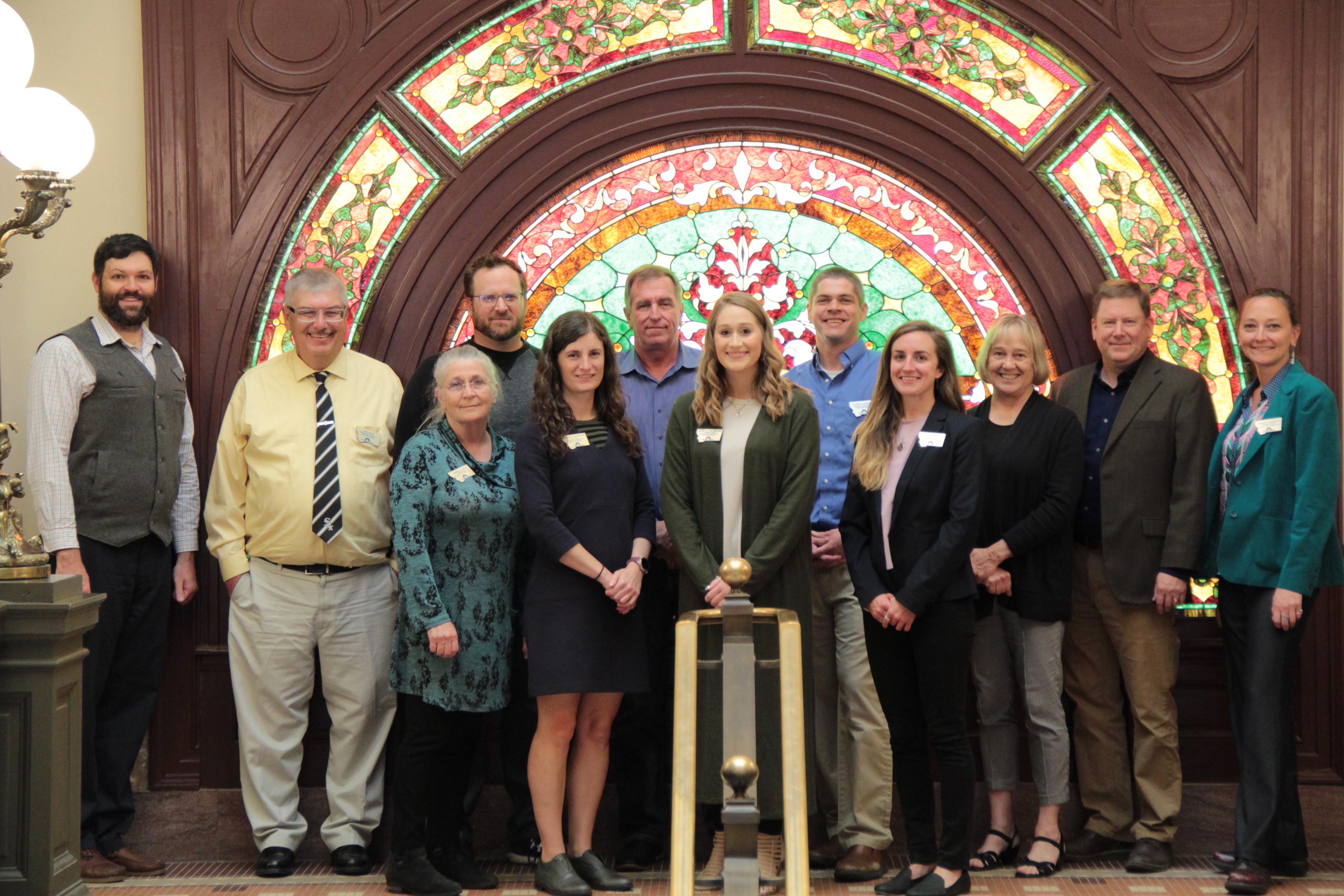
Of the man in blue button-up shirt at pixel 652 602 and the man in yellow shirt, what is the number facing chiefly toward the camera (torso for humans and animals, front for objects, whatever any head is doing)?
2

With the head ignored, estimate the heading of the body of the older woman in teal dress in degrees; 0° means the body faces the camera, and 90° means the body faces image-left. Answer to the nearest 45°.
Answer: approximately 315°

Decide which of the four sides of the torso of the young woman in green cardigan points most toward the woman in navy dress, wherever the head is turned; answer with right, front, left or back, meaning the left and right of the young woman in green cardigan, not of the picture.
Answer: right
